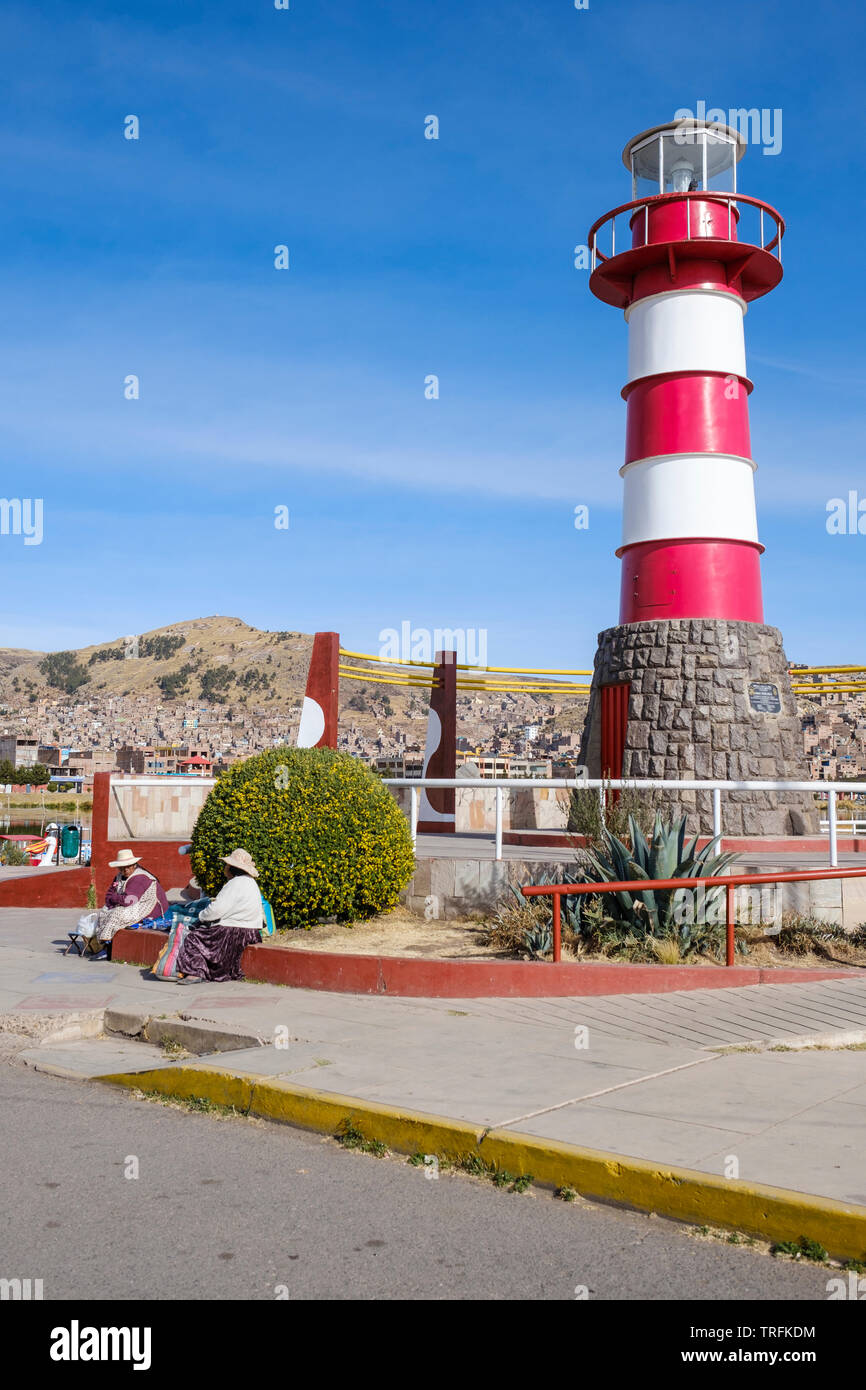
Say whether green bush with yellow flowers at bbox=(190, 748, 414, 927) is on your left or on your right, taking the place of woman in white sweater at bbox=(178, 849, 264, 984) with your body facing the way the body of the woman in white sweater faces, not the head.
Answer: on your right

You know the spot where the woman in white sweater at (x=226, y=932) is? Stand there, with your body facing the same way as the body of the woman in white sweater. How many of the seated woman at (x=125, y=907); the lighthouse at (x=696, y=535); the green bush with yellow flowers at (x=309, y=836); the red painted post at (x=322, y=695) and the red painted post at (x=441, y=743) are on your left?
0

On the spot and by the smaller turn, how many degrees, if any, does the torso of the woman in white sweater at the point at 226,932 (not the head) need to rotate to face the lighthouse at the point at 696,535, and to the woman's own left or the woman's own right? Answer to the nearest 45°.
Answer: approximately 135° to the woman's own right

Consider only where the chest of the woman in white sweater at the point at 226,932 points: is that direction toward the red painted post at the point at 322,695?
no

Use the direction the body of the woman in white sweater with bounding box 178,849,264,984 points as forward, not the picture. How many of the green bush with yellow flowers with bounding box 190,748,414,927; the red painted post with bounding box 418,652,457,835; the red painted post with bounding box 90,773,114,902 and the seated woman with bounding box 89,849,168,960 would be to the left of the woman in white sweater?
0

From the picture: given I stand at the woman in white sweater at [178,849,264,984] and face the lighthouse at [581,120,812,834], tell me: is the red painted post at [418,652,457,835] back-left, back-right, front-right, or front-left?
front-left

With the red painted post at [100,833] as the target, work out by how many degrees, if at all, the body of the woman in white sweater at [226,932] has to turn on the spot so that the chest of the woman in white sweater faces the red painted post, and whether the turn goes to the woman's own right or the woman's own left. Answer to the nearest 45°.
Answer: approximately 90° to the woman's own right

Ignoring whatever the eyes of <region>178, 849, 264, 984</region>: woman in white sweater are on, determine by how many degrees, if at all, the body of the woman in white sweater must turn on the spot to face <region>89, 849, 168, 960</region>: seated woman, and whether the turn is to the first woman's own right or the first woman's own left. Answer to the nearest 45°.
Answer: approximately 45° to the first woman's own right

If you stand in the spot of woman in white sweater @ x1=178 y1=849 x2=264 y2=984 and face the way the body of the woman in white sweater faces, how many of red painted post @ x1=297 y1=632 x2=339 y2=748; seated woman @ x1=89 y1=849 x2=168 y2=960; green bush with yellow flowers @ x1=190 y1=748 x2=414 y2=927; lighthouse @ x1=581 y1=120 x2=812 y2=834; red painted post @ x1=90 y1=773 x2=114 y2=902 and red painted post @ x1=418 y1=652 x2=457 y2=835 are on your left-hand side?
0

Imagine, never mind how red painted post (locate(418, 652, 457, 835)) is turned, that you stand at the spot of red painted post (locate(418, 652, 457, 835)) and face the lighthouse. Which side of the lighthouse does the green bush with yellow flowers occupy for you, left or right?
right

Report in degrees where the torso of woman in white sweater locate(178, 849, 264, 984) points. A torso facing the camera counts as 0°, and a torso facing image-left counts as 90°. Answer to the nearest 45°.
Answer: approximately 90°

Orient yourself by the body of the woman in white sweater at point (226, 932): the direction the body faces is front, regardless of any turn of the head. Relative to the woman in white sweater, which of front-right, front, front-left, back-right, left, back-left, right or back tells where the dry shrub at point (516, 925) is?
back

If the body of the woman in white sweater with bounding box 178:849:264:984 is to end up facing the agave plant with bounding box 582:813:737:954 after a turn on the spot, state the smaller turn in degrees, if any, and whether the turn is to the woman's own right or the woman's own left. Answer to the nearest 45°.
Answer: approximately 180°

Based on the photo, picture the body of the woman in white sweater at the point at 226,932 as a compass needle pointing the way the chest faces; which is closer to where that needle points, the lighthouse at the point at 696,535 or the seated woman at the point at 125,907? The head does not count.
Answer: the seated woman
